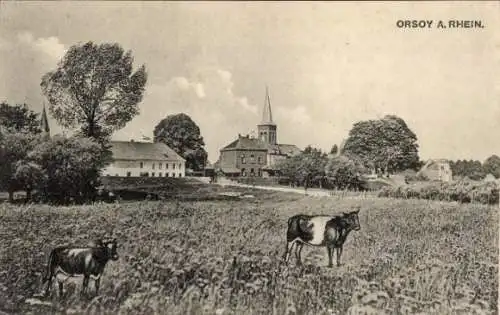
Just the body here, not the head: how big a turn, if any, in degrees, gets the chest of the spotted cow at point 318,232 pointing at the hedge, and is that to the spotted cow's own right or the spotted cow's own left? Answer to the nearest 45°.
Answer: approximately 45° to the spotted cow's own left

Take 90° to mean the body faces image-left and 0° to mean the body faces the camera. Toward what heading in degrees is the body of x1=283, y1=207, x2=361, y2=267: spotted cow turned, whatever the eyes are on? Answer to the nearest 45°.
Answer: approximately 270°

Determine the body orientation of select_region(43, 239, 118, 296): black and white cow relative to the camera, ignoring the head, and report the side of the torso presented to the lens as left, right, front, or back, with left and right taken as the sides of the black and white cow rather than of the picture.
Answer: right

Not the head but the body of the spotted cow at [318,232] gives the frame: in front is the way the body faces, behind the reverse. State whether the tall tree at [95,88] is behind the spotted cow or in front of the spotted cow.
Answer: behind

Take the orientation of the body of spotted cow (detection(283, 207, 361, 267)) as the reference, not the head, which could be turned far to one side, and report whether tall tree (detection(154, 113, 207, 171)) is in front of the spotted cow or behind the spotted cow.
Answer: behind

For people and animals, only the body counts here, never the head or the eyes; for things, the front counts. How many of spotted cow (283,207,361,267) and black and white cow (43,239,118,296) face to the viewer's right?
2
